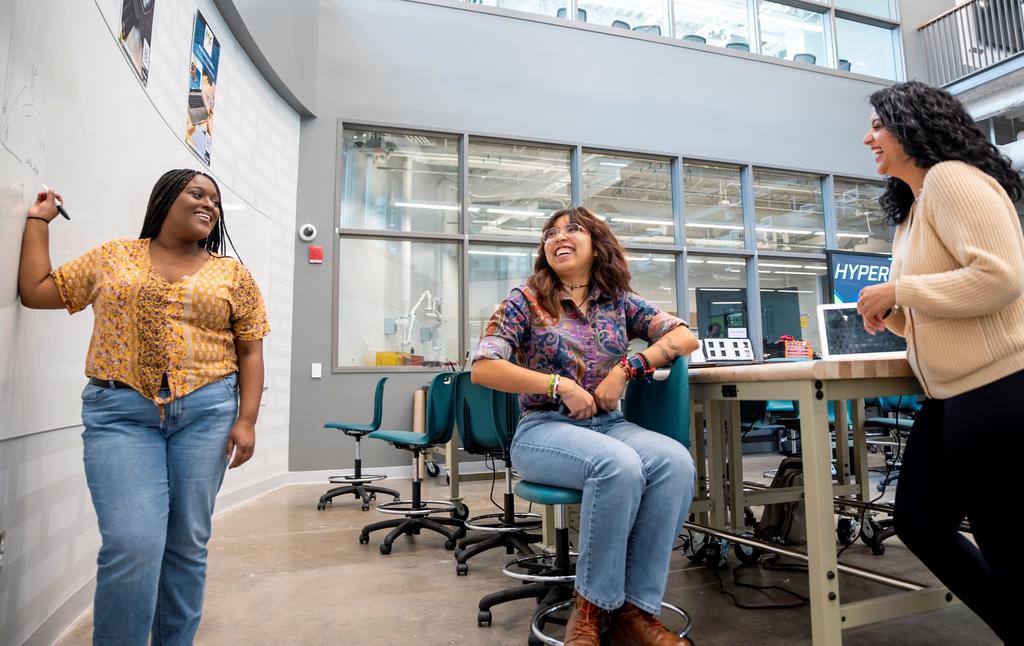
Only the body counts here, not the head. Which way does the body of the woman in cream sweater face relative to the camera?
to the viewer's left

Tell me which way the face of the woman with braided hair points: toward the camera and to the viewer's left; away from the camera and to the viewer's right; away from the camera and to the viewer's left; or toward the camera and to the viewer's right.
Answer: toward the camera and to the viewer's right

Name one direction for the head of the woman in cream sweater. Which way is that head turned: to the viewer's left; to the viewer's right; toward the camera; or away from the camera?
to the viewer's left

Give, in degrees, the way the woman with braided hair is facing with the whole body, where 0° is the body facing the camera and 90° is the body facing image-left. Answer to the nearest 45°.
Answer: approximately 0°

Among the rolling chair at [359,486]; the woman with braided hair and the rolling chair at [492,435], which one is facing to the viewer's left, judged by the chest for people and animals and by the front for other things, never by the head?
the rolling chair at [359,486]

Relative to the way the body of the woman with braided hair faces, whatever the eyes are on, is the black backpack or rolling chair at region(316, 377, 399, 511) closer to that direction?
the black backpack

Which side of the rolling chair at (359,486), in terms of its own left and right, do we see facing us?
left

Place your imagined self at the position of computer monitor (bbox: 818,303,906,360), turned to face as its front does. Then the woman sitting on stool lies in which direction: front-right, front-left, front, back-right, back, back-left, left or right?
front-right

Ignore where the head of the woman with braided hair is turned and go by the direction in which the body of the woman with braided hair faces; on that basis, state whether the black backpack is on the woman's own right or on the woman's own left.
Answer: on the woman's own left

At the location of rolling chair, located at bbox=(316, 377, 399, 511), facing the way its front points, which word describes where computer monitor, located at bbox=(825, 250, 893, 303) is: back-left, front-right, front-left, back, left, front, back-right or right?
back-left

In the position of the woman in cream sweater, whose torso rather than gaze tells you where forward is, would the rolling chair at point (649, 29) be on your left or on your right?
on your right
